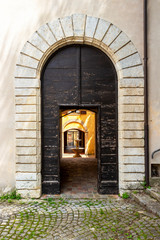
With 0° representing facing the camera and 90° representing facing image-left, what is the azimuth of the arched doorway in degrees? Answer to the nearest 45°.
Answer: approximately 0°
